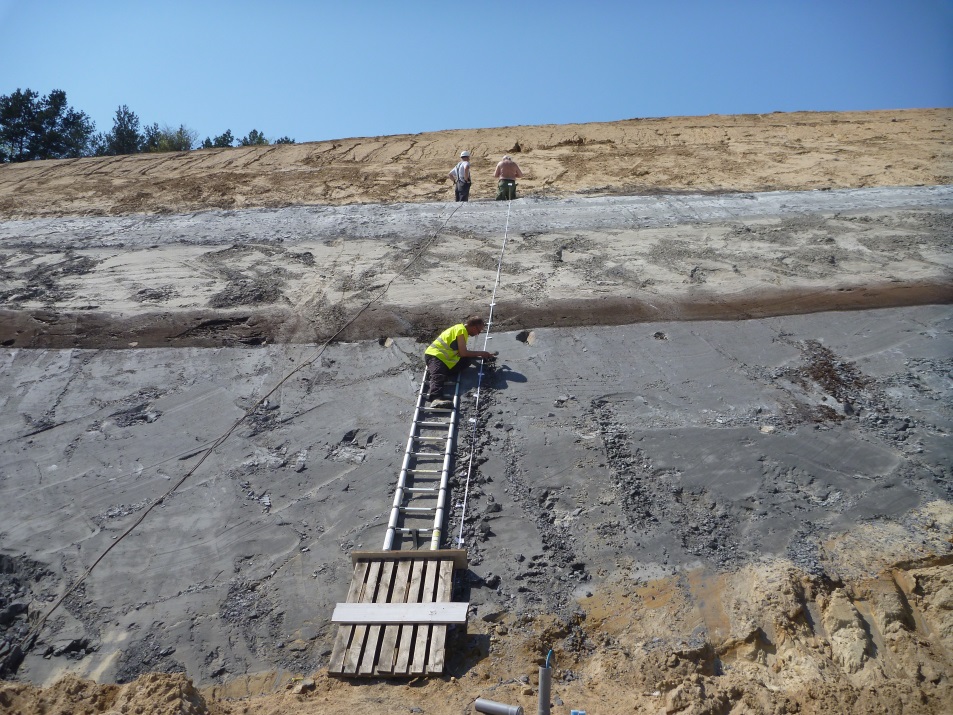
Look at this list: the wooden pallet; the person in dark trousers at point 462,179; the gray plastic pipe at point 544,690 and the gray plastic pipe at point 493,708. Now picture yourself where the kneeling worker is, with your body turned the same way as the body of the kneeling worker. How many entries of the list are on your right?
3

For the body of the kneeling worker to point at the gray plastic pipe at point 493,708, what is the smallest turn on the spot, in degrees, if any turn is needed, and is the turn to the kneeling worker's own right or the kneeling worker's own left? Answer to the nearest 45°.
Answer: approximately 90° to the kneeling worker's own right

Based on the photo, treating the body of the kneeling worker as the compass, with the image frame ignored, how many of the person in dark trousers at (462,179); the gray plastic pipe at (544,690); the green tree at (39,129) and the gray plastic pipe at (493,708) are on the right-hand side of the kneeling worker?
2

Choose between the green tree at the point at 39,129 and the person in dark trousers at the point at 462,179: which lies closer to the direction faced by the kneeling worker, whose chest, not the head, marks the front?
the person in dark trousers

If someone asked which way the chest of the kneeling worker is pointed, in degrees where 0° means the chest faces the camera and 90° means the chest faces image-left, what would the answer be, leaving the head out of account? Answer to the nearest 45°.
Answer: approximately 270°
